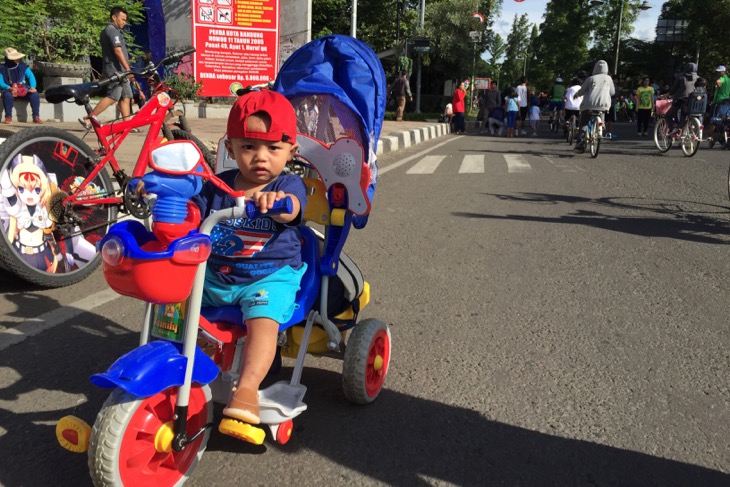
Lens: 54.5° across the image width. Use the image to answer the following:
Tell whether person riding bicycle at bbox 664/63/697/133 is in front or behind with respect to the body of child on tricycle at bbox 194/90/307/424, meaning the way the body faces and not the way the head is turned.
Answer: behind

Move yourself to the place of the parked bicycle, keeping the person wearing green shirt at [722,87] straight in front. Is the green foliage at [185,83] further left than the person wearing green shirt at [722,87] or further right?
left

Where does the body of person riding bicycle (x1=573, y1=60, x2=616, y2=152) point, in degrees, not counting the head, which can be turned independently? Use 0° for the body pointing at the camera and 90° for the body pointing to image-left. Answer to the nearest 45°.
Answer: approximately 135°

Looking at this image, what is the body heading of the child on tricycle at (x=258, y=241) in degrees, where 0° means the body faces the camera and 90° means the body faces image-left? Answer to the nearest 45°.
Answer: approximately 45°

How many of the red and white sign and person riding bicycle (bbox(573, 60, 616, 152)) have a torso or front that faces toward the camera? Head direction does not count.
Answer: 1

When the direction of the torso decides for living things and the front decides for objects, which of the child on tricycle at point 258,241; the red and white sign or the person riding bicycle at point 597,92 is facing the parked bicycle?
the red and white sign

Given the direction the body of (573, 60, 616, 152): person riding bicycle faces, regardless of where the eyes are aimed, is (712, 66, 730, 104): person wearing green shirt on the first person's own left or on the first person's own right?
on the first person's own right

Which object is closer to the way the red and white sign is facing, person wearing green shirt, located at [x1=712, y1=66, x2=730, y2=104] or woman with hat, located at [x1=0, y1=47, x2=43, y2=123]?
the woman with hat

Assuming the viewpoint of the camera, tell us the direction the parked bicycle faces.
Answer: facing away from the viewer and to the right of the viewer

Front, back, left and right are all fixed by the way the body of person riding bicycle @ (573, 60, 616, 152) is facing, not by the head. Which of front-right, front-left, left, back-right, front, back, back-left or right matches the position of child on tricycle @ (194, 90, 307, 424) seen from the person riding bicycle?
back-left
